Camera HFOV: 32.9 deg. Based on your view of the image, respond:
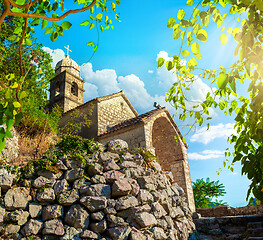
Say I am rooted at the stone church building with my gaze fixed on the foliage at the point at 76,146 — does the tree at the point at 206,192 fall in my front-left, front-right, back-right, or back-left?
back-left

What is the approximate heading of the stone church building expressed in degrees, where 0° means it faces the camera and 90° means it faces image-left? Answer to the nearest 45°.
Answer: approximately 315°

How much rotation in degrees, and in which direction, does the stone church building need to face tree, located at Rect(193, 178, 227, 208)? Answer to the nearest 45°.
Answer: approximately 90° to its left
